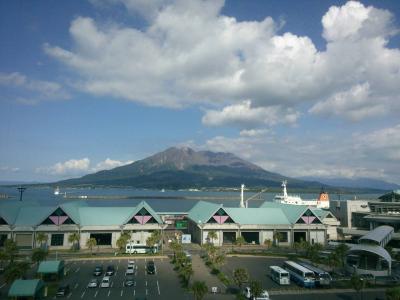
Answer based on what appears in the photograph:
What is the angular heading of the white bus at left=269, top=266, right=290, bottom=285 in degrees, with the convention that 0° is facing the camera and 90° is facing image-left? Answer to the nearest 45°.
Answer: approximately 315°

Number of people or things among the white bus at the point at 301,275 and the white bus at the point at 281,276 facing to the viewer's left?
0

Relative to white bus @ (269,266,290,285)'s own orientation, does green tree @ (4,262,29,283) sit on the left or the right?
on its right

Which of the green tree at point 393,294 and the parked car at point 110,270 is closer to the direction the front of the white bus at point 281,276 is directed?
the green tree

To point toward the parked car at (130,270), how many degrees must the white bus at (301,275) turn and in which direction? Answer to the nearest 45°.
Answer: approximately 135° to its right

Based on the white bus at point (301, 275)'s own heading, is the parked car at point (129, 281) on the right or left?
on its right

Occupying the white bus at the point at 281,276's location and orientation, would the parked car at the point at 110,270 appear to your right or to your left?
on your right

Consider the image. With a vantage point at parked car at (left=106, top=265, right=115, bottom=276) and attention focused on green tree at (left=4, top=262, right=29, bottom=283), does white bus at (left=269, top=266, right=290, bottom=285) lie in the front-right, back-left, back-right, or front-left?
back-left

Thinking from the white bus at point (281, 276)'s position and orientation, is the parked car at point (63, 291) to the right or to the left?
on its right

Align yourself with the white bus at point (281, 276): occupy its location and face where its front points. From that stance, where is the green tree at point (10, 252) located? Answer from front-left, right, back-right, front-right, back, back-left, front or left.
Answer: back-right
